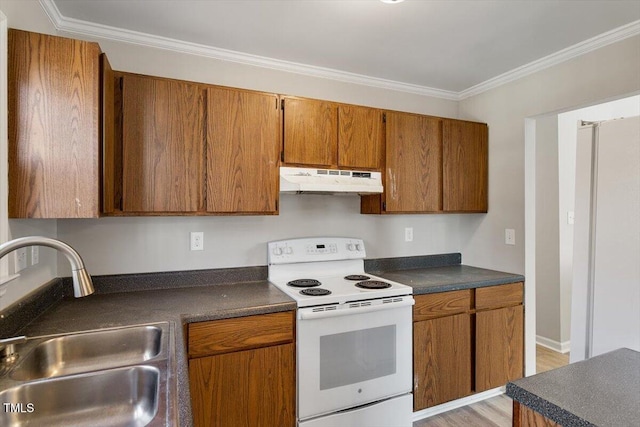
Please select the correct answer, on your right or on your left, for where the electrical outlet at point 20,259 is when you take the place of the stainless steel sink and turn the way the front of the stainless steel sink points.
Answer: on your left

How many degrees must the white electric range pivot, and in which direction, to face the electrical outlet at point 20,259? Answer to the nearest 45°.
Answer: approximately 90° to its right

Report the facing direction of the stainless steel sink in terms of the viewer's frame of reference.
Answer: facing to the right of the viewer

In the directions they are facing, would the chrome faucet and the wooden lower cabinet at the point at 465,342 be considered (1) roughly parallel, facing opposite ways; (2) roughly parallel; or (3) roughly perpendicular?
roughly perpendicular

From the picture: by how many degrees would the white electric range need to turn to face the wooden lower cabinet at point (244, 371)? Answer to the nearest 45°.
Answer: approximately 90° to its right

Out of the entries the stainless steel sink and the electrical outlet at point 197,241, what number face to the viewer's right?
1

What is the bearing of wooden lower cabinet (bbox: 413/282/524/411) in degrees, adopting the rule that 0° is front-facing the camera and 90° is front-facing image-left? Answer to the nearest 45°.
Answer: approximately 315°

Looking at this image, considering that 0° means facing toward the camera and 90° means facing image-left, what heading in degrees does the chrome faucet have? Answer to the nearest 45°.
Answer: approximately 270°
